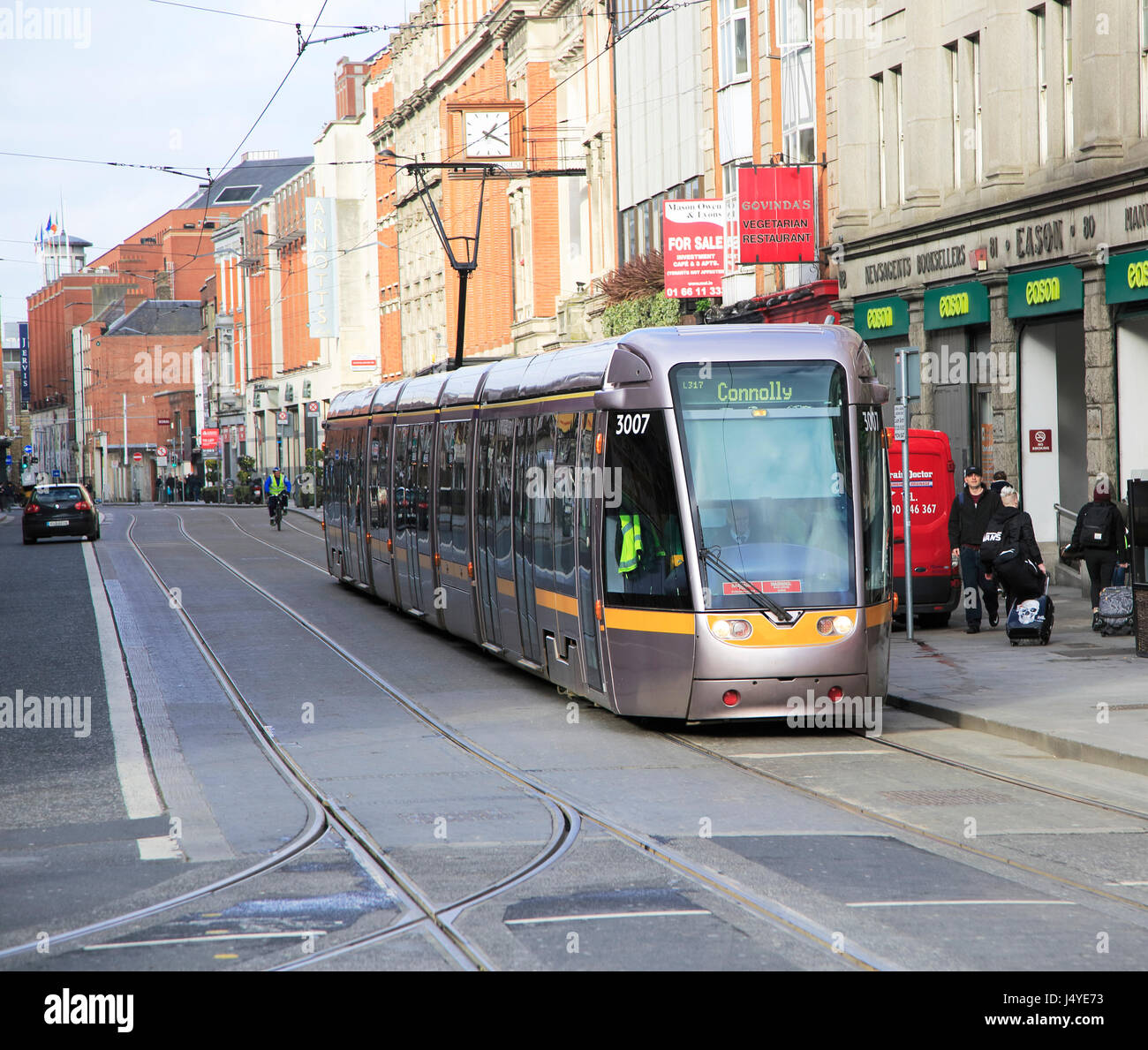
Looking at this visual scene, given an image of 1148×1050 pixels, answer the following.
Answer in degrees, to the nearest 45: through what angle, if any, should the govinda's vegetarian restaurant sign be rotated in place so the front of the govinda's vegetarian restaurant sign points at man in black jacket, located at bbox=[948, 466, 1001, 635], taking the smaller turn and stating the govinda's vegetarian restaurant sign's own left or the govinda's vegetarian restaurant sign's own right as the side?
0° — it already faces them

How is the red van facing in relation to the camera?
away from the camera

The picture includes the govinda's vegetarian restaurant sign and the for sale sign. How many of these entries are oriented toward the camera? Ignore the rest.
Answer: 2

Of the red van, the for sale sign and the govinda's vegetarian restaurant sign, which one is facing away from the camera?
the red van

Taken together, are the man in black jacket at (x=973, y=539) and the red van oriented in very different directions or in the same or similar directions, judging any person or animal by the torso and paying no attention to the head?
very different directions

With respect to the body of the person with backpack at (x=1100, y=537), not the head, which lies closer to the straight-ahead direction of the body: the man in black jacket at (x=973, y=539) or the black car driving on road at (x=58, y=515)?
the black car driving on road

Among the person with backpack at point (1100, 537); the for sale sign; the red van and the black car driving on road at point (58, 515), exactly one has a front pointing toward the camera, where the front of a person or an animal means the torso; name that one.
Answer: the for sale sign

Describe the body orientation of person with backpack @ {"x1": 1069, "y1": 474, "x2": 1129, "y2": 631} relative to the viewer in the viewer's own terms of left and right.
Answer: facing away from the viewer

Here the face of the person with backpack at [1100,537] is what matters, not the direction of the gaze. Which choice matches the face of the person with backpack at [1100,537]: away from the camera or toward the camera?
away from the camera

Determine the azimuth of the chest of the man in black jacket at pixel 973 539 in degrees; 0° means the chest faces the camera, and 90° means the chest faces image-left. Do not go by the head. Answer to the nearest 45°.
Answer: approximately 0°

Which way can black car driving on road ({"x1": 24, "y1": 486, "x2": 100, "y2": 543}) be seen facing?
away from the camera
